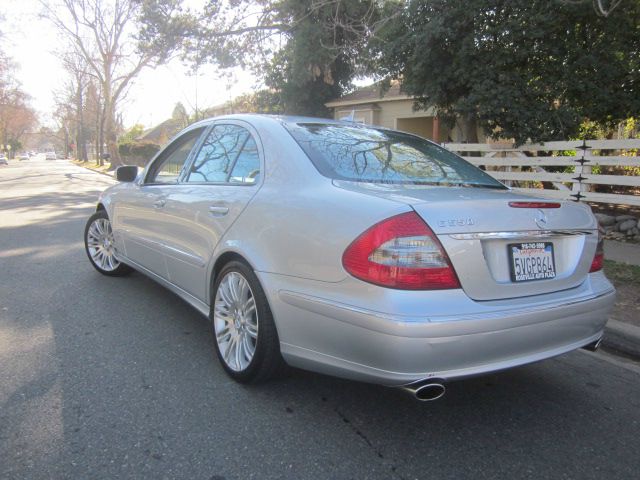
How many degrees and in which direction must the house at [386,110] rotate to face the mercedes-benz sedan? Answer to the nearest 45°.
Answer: approximately 45° to its left

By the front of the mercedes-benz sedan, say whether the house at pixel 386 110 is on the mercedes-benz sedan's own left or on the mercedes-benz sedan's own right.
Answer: on the mercedes-benz sedan's own right

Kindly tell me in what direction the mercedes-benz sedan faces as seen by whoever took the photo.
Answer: facing away from the viewer and to the left of the viewer

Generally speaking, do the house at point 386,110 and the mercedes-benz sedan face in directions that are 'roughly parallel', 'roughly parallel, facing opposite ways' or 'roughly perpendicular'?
roughly perpendicular

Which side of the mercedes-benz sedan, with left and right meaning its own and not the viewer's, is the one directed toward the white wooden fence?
right

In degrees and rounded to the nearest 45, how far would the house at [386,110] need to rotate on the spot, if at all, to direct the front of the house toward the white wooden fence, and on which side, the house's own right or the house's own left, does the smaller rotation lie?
approximately 45° to the house's own left
